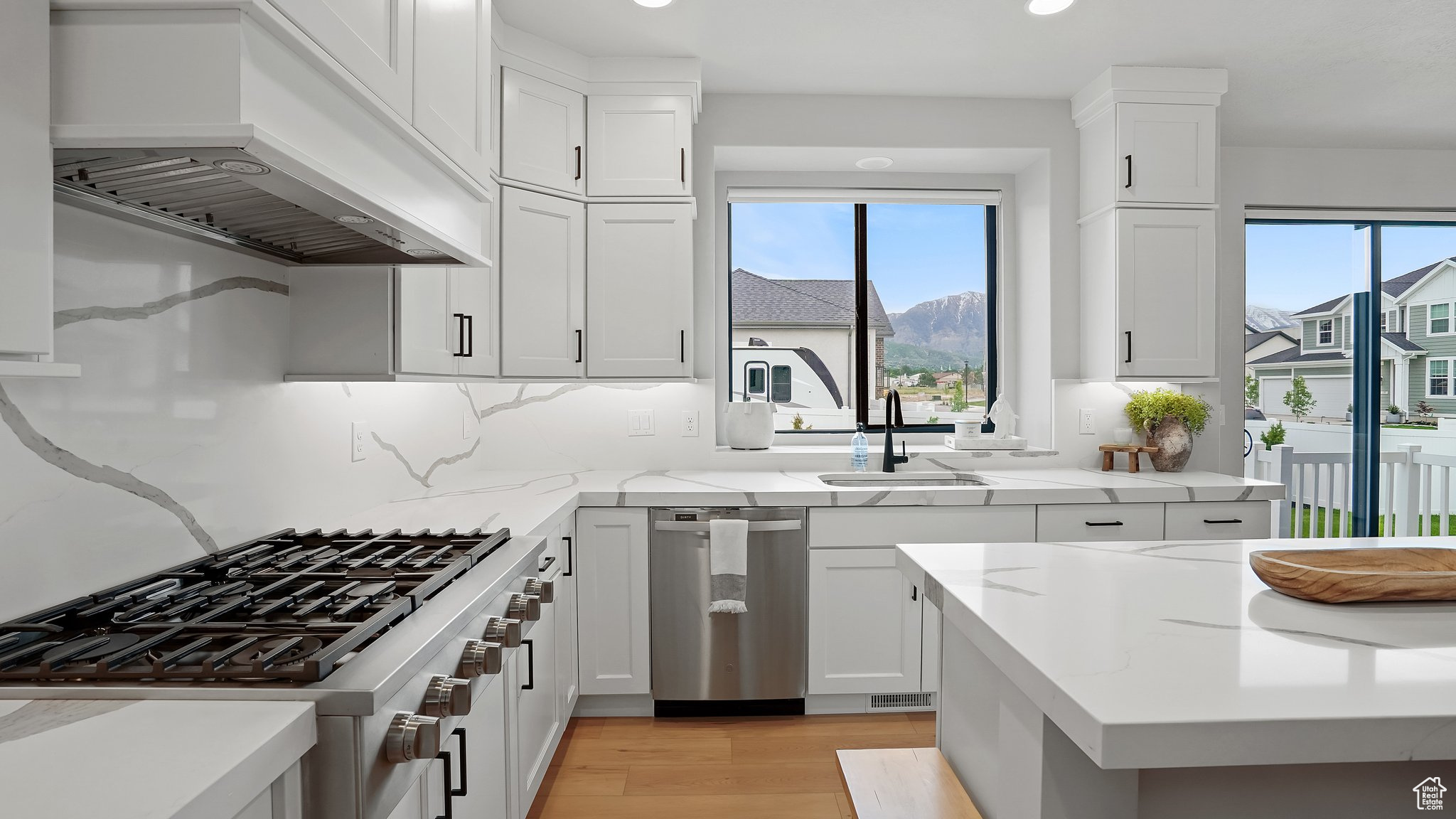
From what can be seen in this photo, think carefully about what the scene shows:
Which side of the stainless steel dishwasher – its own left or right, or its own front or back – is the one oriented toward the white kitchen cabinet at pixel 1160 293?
left

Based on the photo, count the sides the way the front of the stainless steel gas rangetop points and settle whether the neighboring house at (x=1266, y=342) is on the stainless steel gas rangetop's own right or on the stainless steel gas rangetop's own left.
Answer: on the stainless steel gas rangetop's own left

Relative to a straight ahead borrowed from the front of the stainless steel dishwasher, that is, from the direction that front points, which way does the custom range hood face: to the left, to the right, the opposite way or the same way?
to the left

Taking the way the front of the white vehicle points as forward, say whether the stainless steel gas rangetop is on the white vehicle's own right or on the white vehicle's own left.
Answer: on the white vehicle's own right

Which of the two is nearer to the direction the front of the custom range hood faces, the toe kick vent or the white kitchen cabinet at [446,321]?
the toe kick vent

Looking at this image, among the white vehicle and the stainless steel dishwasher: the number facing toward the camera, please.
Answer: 1

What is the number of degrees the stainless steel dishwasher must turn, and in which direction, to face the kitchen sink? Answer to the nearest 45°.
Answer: approximately 135° to its left

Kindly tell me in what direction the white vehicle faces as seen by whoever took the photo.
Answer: facing to the right of the viewer
